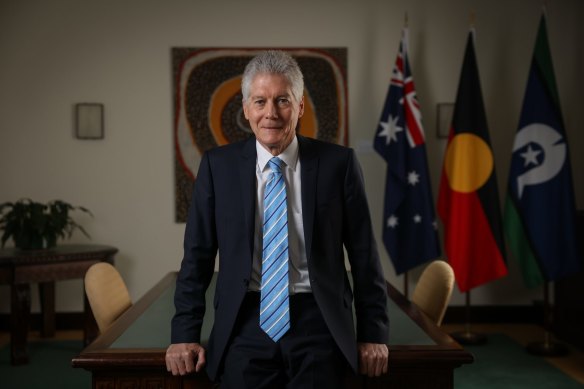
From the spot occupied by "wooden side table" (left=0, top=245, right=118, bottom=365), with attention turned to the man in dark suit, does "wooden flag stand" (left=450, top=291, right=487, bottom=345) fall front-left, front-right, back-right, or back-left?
front-left

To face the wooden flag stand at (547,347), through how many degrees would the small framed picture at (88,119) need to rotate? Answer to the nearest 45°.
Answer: approximately 45° to its left

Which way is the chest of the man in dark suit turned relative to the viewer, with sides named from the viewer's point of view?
facing the viewer

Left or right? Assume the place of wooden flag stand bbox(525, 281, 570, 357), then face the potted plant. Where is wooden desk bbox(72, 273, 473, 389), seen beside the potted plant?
left

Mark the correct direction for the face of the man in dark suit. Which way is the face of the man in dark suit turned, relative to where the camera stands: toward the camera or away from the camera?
toward the camera

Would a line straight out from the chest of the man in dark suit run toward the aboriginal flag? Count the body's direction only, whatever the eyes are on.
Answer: no

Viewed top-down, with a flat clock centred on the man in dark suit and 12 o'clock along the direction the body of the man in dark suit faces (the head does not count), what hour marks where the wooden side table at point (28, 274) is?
The wooden side table is roughly at 5 o'clock from the man in dark suit.

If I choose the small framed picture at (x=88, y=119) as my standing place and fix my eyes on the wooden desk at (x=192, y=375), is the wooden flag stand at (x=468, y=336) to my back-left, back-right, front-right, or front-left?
front-left

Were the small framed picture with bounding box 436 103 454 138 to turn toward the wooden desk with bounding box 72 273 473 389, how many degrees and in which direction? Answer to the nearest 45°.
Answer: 0° — it already faces it

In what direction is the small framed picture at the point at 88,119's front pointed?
toward the camera

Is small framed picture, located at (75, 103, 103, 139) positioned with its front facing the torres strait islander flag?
no

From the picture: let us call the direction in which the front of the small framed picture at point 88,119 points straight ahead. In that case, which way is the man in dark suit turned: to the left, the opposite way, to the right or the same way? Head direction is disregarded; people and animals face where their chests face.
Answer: the same way

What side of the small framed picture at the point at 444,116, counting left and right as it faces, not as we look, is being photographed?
front

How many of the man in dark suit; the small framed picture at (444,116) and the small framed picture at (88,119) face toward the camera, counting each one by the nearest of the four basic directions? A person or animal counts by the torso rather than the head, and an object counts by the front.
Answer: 3

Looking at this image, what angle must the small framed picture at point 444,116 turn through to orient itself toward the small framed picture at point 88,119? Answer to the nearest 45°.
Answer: approximately 90° to its right

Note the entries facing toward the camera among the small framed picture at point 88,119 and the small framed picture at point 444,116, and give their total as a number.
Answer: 2

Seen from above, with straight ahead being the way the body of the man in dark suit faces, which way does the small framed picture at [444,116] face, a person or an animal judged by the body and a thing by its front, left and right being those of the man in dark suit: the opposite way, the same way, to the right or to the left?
the same way
